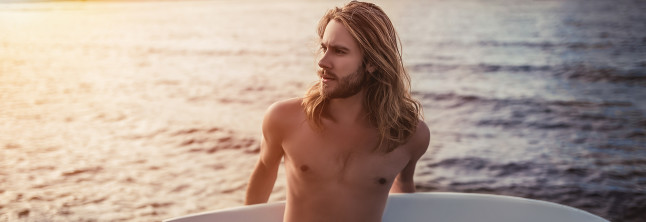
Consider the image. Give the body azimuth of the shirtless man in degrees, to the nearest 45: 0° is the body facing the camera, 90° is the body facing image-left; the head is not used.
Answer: approximately 0°
